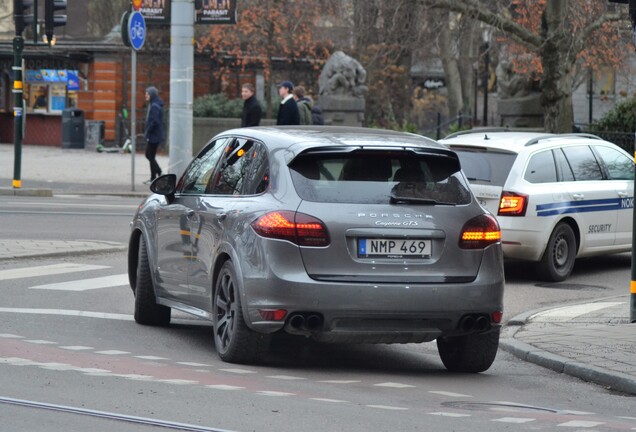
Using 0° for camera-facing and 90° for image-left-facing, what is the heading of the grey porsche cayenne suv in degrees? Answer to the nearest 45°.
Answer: approximately 135°

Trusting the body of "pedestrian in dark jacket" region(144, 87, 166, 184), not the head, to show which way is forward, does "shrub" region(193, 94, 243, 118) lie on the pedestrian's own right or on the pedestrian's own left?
on the pedestrian's own right

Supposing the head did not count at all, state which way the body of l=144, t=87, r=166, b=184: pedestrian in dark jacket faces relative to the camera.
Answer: to the viewer's left

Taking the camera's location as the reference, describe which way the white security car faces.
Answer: facing away from the viewer and to the right of the viewer
